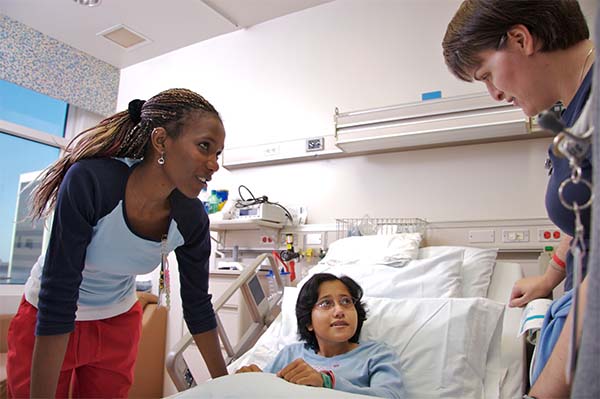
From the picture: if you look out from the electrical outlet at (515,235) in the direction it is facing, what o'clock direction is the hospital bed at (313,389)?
The hospital bed is roughly at 1 o'clock from the electrical outlet.

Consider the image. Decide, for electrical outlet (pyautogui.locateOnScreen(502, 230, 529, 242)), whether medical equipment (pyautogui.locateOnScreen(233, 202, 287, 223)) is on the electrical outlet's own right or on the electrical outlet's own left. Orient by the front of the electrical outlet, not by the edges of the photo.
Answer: on the electrical outlet's own right

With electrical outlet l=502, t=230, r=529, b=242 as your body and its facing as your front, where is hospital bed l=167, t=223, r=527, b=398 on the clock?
The hospital bed is roughly at 1 o'clock from the electrical outlet.

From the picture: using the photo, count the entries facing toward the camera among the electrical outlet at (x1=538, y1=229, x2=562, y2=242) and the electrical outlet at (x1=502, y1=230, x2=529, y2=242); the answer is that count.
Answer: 2

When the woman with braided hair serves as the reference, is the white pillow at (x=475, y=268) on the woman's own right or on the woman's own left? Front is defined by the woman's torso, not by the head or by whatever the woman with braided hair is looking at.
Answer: on the woman's own left

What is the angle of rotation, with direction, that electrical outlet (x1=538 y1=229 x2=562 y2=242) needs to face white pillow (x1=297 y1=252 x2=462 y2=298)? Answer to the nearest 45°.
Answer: approximately 45° to its right

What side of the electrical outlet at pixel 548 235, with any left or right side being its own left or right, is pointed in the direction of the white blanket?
front

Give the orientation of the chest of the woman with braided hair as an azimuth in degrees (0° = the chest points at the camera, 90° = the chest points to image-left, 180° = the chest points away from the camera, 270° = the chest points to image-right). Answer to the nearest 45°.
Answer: approximately 315°

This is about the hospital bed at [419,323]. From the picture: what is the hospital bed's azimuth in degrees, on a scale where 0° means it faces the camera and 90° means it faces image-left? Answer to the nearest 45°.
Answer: approximately 45°

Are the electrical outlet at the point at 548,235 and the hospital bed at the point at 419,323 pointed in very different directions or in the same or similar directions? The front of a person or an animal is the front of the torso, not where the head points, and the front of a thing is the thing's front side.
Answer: same or similar directions

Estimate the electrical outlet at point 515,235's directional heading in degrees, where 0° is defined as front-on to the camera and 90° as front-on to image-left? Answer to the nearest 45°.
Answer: approximately 0°

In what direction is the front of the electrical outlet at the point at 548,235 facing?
toward the camera

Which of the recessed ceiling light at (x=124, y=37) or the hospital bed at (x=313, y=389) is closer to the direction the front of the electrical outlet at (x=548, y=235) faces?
the hospital bed

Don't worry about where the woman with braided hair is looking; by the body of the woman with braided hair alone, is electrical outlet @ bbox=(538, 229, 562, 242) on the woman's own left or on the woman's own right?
on the woman's own left

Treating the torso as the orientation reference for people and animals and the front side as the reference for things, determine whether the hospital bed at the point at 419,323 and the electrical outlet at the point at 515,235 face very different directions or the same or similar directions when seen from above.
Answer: same or similar directions
